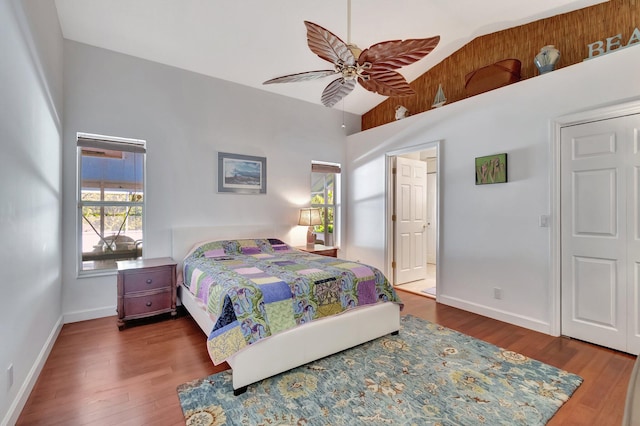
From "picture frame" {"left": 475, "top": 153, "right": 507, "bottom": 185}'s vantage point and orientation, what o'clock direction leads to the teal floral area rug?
The teal floral area rug is roughly at 11 o'clock from the picture frame.

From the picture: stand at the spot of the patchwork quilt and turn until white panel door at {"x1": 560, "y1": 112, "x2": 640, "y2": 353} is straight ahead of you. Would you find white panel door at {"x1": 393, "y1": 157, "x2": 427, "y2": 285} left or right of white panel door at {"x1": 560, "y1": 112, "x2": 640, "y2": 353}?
left

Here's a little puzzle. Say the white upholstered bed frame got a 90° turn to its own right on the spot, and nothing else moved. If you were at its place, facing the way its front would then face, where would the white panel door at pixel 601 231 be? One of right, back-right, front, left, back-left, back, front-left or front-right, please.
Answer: back-left

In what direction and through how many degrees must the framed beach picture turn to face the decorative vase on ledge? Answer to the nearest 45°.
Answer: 0° — it already faces it

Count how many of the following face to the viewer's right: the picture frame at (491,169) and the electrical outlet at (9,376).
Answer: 1

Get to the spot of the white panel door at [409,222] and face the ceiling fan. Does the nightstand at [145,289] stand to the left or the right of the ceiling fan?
right

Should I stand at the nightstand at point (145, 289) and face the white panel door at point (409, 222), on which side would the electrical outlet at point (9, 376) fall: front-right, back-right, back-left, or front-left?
back-right

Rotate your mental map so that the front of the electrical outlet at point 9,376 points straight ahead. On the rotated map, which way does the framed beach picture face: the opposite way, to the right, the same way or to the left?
to the right

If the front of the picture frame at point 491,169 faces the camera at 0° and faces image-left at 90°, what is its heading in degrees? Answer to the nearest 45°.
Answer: approximately 45°

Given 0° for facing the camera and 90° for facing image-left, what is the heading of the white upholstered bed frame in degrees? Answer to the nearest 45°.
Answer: approximately 315°

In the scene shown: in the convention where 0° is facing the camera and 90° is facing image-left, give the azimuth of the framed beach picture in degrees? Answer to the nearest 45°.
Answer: approximately 315°

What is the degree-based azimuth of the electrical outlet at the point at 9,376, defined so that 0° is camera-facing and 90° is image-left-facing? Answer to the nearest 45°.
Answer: approximately 270°

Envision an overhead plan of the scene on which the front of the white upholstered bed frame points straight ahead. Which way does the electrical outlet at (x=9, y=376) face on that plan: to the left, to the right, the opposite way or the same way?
to the left
